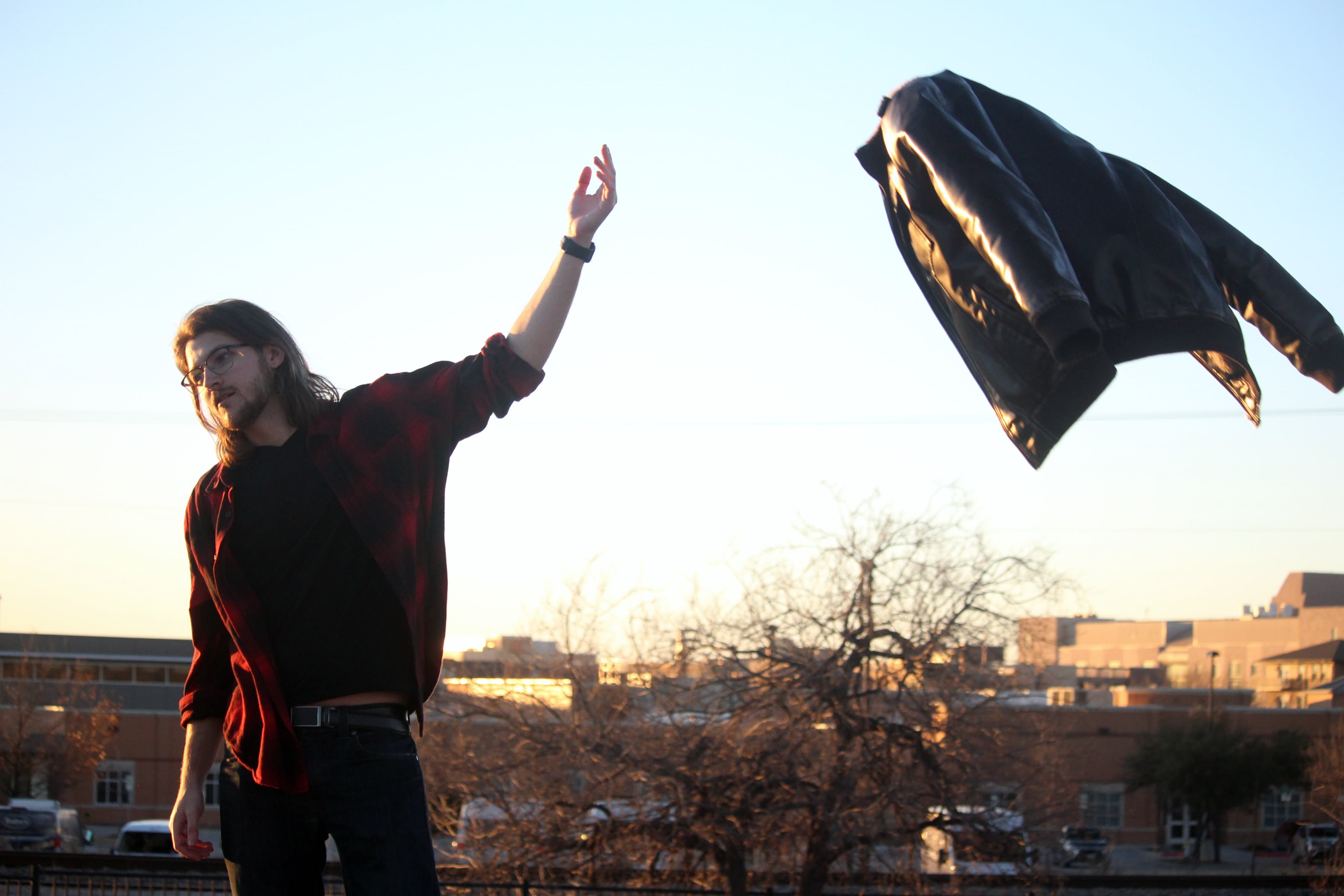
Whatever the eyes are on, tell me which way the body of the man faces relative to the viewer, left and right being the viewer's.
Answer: facing the viewer and to the left of the viewer

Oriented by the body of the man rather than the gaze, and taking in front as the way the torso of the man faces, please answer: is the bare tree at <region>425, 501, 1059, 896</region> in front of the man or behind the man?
behind

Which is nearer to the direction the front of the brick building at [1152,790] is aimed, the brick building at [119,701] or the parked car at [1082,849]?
the parked car

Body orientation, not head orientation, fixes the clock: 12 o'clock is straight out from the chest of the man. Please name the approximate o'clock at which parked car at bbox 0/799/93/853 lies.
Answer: The parked car is roughly at 4 o'clock from the man.

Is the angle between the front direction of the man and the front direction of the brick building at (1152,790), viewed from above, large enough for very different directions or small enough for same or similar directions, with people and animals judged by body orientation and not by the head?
same or similar directions

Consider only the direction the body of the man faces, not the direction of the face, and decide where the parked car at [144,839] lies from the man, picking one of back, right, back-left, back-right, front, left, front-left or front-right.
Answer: back-right

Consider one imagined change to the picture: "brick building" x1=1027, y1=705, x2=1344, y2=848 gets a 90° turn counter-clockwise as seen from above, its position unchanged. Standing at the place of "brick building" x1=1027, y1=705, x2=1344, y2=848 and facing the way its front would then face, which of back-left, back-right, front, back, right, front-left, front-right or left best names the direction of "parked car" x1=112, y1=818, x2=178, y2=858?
back-right

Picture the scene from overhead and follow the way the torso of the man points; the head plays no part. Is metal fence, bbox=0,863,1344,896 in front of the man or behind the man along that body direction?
behind

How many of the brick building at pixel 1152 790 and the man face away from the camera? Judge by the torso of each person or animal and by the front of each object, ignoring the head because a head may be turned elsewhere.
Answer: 0

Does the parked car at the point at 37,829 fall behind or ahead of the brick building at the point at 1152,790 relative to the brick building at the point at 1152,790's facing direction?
ahead

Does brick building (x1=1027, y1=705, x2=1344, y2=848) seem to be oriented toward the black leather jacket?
yes

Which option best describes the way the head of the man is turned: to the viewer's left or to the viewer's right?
to the viewer's left

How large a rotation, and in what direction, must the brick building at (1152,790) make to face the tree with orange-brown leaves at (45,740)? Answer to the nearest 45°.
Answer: approximately 45° to its right

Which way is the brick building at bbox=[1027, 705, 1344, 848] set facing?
toward the camera

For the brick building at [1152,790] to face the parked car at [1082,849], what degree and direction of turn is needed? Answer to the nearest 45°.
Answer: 0° — it already faces it

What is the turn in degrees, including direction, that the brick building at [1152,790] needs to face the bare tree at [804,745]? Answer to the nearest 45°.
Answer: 0° — it already faces it

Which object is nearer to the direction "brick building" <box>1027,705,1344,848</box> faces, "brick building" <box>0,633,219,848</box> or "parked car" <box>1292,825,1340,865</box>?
the parked car
